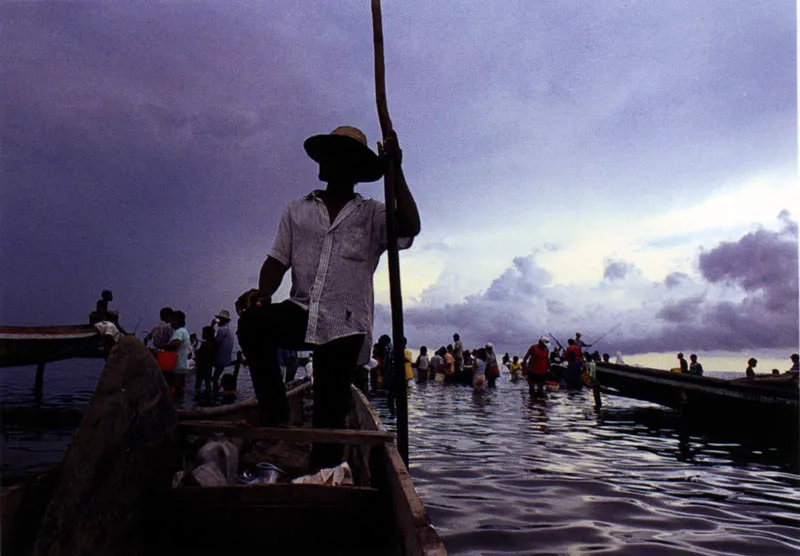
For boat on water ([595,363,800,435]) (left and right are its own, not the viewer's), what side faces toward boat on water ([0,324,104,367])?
front

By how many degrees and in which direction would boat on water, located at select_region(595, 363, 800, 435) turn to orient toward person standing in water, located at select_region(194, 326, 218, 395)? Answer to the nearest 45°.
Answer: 0° — it already faces them

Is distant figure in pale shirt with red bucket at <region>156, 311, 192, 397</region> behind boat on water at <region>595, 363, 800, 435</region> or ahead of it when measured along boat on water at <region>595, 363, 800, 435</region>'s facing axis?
ahead

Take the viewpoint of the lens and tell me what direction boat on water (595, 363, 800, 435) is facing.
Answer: facing to the left of the viewer

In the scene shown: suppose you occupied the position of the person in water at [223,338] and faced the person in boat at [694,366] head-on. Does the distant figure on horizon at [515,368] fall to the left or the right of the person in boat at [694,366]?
left

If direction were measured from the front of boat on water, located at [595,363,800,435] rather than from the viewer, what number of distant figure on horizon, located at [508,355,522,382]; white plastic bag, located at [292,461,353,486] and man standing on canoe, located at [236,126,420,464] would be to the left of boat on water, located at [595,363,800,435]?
2

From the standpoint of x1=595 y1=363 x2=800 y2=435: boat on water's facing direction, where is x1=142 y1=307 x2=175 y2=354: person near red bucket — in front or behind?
in front

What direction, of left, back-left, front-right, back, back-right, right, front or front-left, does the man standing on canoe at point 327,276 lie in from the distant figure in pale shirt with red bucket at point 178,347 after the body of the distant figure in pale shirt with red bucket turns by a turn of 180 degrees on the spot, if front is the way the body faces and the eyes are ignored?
right

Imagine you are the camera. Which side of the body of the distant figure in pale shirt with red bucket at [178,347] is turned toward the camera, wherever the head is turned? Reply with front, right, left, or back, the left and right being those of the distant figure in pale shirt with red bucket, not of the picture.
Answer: left

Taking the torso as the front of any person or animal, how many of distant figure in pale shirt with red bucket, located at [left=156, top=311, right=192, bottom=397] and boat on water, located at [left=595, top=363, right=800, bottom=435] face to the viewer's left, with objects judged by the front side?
2
